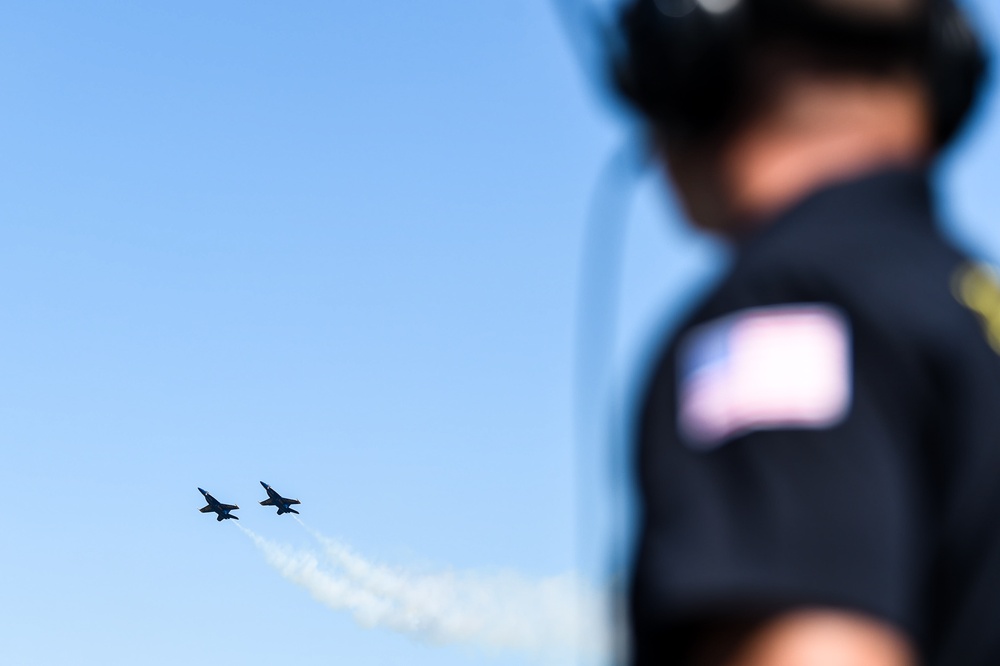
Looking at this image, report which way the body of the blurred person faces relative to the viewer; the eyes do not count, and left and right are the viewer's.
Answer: facing away from the viewer and to the left of the viewer

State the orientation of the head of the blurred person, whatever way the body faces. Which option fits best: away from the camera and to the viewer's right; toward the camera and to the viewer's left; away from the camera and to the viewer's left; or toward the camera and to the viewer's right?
away from the camera and to the viewer's left
